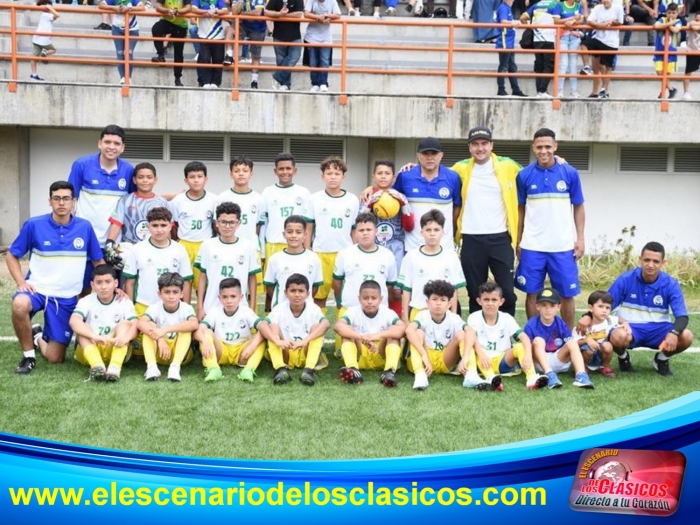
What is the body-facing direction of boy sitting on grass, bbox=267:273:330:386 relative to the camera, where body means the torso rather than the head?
toward the camera

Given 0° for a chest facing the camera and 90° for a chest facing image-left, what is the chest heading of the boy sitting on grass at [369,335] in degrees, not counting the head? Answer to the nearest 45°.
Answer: approximately 0°

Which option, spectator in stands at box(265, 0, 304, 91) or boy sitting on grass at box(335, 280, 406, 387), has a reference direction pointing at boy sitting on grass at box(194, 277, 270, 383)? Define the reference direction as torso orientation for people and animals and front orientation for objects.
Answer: the spectator in stands

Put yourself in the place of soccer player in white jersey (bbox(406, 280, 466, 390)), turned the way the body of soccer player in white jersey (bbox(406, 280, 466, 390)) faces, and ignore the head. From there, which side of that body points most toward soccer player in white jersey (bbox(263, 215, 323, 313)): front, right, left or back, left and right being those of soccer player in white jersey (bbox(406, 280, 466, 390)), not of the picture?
right

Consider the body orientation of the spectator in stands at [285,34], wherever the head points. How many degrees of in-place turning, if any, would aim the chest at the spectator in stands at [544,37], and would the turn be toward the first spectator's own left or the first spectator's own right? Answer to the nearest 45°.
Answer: approximately 90° to the first spectator's own left

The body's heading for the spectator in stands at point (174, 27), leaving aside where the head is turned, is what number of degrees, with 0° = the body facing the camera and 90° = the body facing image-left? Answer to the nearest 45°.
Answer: approximately 0°

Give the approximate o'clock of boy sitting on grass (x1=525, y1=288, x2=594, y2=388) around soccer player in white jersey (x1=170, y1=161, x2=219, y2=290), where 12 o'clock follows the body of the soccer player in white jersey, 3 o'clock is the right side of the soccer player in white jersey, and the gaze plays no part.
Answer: The boy sitting on grass is roughly at 10 o'clock from the soccer player in white jersey.

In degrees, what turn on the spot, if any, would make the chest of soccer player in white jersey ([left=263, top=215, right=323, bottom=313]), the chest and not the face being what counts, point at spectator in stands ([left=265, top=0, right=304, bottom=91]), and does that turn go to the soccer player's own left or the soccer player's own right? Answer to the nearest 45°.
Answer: approximately 180°

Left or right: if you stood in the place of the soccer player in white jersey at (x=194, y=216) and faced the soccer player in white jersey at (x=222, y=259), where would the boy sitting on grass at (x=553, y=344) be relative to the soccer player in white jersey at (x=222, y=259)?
left

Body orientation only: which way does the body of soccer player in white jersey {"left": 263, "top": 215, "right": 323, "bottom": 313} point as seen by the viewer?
toward the camera

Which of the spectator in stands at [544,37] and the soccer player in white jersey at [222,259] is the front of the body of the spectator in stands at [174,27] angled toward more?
the soccer player in white jersey

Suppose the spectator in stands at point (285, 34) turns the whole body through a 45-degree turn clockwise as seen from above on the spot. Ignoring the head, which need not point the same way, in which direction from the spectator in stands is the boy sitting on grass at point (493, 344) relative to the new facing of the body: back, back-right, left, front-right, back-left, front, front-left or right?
front-left
